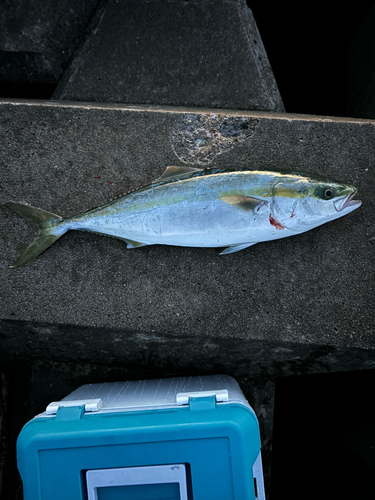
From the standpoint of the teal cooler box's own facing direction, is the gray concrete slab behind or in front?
behind

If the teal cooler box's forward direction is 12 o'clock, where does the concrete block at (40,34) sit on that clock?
The concrete block is roughly at 6 o'clock from the teal cooler box.

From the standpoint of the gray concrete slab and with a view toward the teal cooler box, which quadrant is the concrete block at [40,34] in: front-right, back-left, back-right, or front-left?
back-right

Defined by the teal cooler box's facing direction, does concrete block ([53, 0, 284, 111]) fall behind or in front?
behind

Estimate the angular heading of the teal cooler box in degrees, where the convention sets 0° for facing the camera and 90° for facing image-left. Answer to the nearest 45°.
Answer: approximately 0°

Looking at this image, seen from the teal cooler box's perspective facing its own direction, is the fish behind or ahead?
behind
